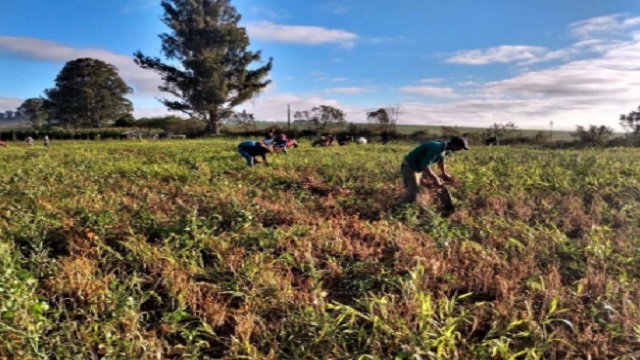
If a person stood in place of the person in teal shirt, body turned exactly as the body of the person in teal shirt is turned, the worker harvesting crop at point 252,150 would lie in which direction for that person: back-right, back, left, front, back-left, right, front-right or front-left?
back-left

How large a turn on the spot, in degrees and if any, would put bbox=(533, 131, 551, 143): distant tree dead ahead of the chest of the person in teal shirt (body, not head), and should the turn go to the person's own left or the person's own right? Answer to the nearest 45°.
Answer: approximately 90° to the person's own left

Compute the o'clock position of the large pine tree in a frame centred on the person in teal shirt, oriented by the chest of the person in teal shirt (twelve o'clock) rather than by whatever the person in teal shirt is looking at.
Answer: The large pine tree is roughly at 8 o'clock from the person in teal shirt.

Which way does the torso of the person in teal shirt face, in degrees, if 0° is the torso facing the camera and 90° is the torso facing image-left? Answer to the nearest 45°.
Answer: approximately 270°

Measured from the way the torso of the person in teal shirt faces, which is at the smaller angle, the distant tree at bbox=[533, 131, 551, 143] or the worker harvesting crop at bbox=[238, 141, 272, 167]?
the distant tree

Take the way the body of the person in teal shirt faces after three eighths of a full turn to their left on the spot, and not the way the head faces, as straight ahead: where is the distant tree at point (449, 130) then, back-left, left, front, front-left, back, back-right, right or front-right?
front-right

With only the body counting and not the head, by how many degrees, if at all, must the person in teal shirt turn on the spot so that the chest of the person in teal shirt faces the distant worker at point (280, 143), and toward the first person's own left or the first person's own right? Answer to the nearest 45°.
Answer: approximately 135° to the first person's own left

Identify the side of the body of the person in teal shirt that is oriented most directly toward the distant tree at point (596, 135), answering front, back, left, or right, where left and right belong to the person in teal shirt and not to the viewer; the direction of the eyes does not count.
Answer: left

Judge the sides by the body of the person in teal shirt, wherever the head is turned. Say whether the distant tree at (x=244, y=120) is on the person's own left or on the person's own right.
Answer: on the person's own left

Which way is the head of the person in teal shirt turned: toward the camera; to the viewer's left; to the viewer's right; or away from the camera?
to the viewer's right
